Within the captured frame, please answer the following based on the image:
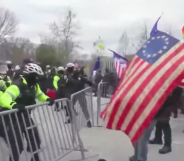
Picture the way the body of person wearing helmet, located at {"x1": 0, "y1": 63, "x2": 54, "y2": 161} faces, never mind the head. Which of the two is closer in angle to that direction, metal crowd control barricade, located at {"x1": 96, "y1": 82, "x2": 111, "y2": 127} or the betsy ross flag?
the betsy ross flag

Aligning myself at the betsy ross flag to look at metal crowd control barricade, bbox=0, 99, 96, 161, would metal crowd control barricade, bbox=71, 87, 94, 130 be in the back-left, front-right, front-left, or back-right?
front-right

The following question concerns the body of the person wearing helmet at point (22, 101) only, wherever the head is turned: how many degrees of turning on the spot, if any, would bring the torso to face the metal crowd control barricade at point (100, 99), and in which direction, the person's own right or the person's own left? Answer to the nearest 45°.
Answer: approximately 90° to the person's own left

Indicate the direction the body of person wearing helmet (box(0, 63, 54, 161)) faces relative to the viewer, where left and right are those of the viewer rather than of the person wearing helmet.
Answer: facing the viewer and to the right of the viewer

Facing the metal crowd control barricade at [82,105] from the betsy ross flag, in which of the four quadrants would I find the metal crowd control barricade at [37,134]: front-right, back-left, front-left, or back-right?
front-left

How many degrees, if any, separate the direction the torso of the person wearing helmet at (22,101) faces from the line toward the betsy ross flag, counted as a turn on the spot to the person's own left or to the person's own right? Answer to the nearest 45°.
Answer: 0° — they already face it
